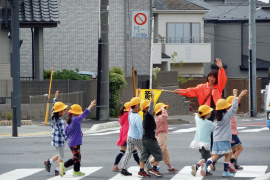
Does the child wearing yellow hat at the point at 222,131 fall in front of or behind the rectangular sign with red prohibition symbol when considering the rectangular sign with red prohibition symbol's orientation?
in front

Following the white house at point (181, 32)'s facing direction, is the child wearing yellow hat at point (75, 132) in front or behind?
in front

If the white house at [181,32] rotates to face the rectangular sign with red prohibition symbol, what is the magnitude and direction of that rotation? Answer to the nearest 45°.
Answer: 0° — it already faces it

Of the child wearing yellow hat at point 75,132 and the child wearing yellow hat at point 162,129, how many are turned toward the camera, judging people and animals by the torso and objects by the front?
0

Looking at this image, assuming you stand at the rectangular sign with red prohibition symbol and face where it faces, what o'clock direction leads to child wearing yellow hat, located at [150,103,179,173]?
The child wearing yellow hat is roughly at 12 o'clock from the rectangular sign with red prohibition symbol.

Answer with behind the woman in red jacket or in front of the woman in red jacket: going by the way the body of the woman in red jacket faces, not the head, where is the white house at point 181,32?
behind

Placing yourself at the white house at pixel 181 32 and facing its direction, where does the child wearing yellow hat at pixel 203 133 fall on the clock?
The child wearing yellow hat is roughly at 12 o'clock from the white house.
